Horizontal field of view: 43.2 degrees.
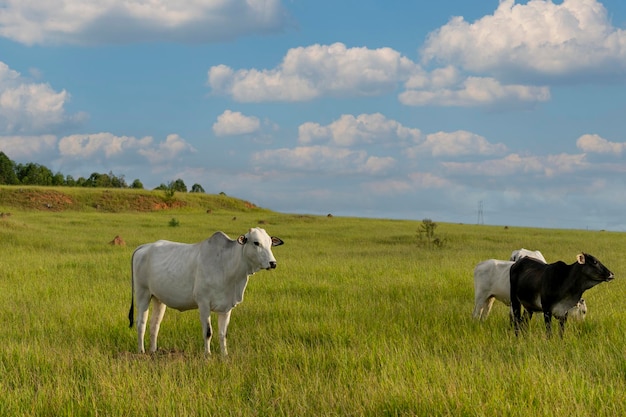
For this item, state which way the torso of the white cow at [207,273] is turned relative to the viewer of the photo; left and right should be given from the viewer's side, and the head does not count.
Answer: facing the viewer and to the right of the viewer

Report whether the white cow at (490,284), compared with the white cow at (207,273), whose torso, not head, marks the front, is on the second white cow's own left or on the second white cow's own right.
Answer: on the second white cow's own left

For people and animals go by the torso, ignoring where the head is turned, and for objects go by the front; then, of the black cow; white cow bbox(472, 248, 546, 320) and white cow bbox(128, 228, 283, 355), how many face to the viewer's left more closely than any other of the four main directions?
0

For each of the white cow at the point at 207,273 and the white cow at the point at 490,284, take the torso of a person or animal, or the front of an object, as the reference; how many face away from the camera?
0

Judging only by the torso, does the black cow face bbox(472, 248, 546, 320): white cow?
no

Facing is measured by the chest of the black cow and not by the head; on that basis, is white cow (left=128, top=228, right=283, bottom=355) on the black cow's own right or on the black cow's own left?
on the black cow's own right

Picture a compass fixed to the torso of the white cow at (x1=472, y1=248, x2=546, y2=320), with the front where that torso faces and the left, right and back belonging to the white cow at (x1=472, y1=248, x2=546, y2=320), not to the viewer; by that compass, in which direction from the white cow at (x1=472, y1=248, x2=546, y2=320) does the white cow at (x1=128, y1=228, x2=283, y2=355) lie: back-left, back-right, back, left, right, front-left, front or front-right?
back-right

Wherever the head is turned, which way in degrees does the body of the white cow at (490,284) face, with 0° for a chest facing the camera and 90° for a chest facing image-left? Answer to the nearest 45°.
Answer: approximately 270°

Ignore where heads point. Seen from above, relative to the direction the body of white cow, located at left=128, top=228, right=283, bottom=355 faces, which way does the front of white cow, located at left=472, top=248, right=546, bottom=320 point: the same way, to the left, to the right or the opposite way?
the same way

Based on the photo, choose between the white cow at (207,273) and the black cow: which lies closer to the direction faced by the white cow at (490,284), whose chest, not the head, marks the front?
the black cow
